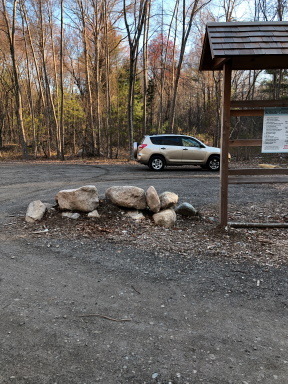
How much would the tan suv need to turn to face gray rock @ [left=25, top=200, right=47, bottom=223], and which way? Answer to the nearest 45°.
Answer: approximately 90° to its right

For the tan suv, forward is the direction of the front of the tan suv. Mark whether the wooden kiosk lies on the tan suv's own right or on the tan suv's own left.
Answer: on the tan suv's own right

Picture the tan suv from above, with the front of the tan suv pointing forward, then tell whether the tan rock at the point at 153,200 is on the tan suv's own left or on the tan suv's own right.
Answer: on the tan suv's own right

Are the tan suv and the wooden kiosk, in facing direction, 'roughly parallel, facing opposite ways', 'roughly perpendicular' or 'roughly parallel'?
roughly perpendicular

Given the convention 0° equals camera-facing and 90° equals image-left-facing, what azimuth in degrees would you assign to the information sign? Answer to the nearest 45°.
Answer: approximately 0°

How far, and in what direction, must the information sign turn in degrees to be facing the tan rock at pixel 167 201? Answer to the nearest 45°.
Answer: approximately 90° to its right

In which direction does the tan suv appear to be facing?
to the viewer's right

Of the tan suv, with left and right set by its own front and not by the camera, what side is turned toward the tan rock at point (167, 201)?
right

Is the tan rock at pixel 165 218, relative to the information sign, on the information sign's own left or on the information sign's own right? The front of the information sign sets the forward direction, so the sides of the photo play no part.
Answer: on the information sign's own right
